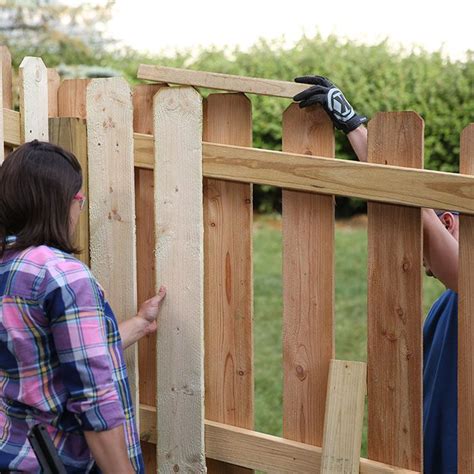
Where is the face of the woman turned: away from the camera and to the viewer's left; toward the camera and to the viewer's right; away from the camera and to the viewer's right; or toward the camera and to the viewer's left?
away from the camera and to the viewer's right

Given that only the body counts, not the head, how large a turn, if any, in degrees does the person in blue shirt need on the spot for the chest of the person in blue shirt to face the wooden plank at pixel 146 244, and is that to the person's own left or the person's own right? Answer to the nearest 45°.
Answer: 0° — they already face it

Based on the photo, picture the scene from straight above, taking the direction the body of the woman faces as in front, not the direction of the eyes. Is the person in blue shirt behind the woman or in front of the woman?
in front

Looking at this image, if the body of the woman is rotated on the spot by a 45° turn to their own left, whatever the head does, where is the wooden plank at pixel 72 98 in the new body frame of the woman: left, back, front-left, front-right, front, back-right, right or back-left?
front

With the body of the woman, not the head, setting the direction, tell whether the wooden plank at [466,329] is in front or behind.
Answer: in front

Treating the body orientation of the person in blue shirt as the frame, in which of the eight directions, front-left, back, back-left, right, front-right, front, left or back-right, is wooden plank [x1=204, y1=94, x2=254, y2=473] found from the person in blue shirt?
front

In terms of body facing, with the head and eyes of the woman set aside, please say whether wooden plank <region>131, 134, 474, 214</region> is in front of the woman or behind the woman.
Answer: in front

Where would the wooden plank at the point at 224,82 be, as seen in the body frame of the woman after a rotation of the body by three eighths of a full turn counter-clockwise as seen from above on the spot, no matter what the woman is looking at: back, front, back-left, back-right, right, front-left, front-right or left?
back-right

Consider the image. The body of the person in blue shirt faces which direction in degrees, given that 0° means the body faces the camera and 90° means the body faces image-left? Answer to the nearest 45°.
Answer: approximately 90°

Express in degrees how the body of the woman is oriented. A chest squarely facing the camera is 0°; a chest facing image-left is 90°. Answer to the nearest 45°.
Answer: approximately 225°
